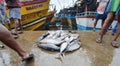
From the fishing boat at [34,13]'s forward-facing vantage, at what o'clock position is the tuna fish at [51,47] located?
The tuna fish is roughly at 3 o'clock from the fishing boat.

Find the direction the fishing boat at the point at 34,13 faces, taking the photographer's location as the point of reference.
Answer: facing to the right of the viewer

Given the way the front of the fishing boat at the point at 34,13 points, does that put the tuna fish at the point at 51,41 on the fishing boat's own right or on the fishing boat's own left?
on the fishing boat's own right

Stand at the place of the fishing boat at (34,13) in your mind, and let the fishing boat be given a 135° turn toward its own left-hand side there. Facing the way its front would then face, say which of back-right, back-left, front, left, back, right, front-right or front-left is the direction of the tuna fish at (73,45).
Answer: back-left
